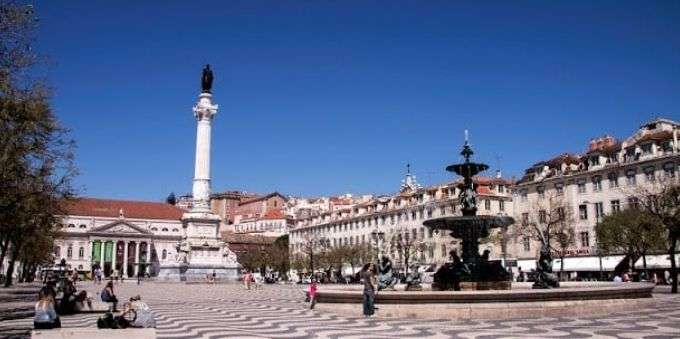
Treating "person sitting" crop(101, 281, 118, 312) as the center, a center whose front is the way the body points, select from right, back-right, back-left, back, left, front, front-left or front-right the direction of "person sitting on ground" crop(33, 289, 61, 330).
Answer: right

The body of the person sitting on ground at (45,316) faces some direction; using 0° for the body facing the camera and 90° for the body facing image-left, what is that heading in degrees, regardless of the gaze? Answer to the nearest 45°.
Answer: approximately 180°

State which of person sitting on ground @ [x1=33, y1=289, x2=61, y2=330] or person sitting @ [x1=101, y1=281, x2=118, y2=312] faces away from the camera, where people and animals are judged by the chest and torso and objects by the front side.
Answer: person sitting on ground @ [x1=33, y1=289, x2=61, y2=330]

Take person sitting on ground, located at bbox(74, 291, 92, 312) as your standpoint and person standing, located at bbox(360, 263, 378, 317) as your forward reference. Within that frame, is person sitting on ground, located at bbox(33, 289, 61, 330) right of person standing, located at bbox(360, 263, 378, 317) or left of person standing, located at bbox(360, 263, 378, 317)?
right

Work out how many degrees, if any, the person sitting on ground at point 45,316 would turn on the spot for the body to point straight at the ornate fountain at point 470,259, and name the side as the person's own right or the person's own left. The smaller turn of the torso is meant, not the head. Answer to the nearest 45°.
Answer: approximately 90° to the person's own right

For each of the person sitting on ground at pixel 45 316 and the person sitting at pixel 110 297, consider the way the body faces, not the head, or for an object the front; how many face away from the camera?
1

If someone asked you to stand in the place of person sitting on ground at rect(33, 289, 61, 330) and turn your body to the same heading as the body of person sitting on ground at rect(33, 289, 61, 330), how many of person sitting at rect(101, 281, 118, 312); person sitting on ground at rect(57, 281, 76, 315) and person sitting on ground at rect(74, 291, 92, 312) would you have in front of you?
3

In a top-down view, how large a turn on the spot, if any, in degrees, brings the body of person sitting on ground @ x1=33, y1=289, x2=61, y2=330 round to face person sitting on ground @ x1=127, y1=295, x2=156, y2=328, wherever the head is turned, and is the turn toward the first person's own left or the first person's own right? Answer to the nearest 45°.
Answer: approximately 90° to the first person's own right
